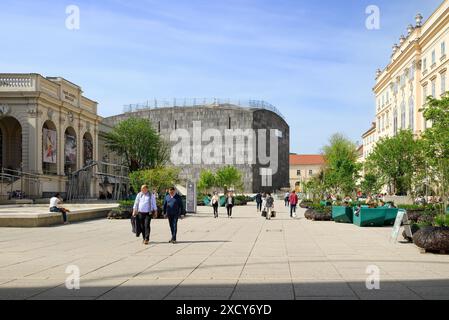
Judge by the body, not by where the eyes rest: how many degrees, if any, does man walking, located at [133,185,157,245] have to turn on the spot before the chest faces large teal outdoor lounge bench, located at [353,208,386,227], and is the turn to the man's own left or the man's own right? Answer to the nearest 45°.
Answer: approximately 135° to the man's own left

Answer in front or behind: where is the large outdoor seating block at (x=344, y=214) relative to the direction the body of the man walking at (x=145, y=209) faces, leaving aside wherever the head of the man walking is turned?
behind

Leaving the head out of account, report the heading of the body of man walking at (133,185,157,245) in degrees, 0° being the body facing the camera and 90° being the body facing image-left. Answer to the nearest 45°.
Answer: approximately 0°

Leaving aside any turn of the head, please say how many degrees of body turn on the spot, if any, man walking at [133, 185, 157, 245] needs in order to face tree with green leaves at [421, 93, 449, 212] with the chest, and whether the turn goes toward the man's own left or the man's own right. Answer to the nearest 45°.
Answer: approximately 135° to the man's own left
